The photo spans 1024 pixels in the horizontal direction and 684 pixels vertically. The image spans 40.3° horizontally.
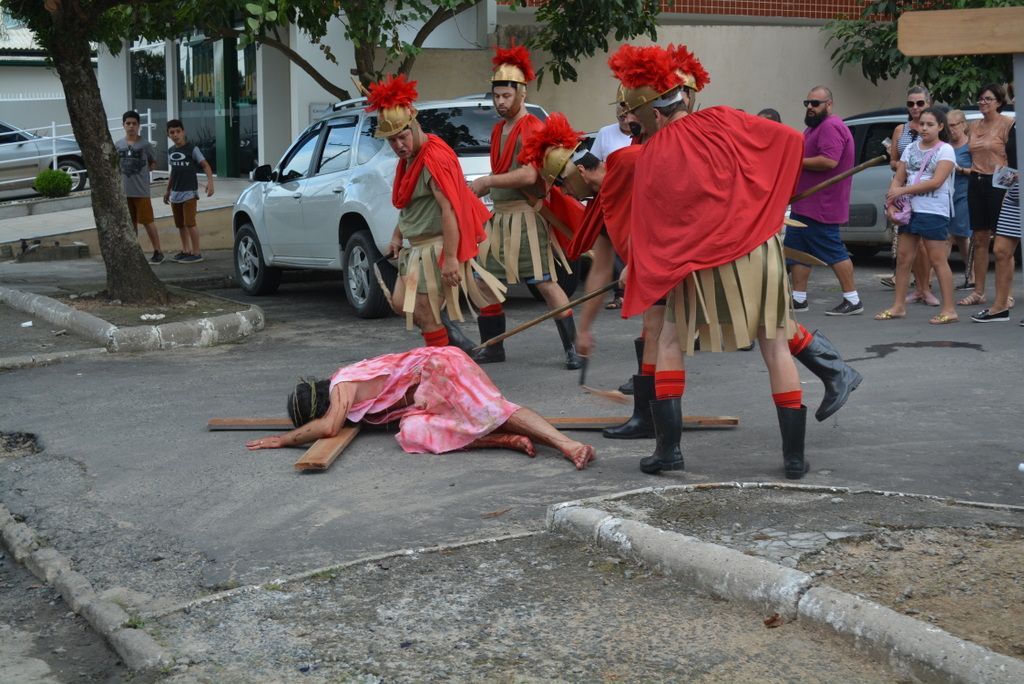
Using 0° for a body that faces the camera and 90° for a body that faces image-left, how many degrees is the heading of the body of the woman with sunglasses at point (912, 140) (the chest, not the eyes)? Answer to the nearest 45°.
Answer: approximately 0°

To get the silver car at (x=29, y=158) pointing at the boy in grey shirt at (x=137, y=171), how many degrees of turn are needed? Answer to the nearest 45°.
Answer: approximately 90° to its right

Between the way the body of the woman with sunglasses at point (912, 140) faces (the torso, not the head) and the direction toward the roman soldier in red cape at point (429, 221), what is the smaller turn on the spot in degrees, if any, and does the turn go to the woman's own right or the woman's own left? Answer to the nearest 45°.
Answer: approximately 45° to the woman's own right

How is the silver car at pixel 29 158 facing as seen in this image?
to the viewer's right

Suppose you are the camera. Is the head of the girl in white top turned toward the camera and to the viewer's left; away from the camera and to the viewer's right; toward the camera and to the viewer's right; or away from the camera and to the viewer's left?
toward the camera and to the viewer's left

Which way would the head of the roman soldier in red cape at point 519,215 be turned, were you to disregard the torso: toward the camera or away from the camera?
toward the camera

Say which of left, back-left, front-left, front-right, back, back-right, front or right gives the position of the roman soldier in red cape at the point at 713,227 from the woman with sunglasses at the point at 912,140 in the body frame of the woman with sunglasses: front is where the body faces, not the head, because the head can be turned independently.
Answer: front

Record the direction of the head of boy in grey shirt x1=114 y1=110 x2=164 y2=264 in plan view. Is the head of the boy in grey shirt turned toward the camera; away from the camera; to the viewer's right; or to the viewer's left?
toward the camera

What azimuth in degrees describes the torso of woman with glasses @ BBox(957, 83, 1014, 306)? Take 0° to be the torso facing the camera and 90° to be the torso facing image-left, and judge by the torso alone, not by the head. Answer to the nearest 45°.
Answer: approximately 45°

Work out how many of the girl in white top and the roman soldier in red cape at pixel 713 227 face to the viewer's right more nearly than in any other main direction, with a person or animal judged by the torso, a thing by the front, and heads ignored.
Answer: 0
